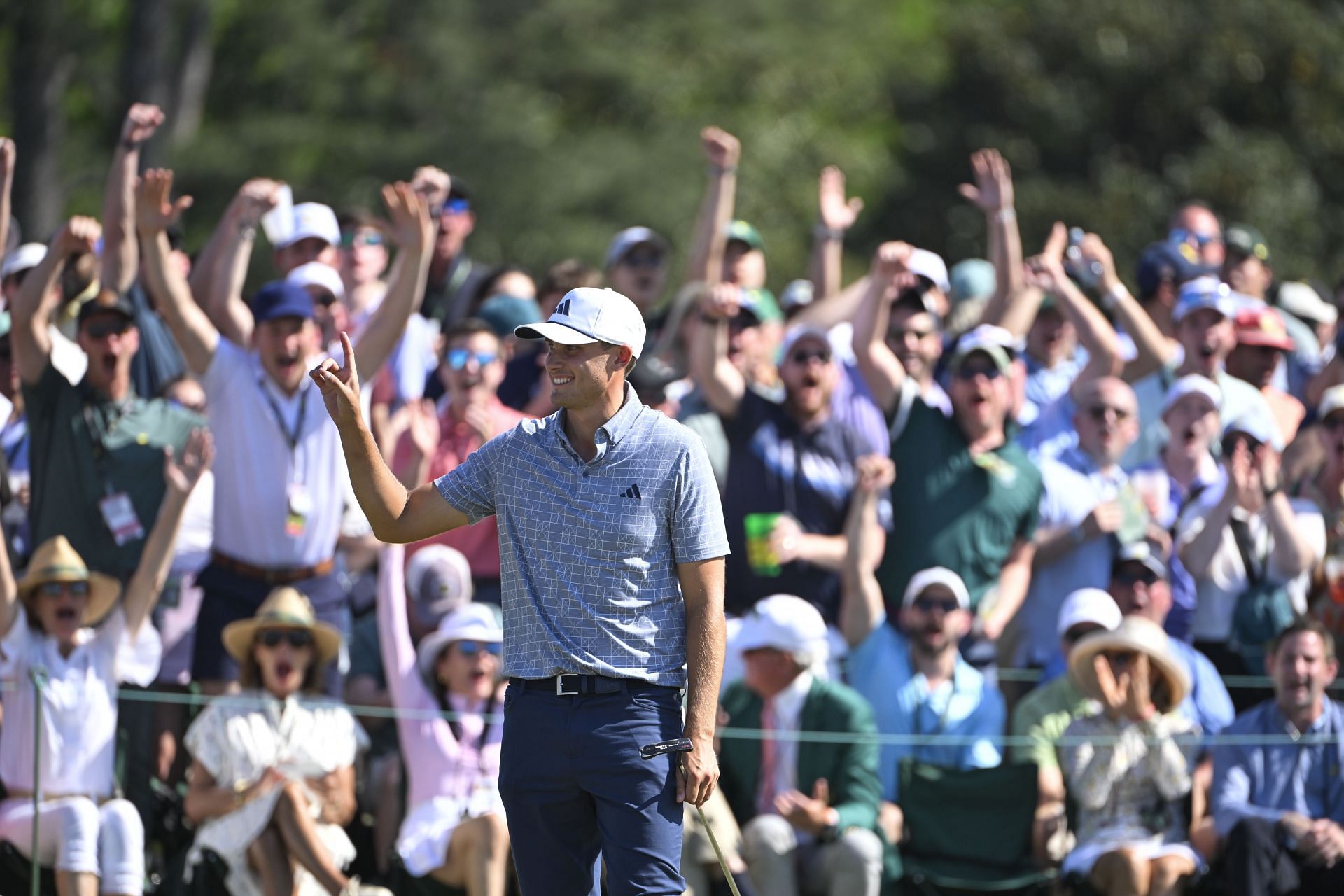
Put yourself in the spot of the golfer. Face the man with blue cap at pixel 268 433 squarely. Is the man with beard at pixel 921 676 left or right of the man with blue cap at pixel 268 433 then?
right

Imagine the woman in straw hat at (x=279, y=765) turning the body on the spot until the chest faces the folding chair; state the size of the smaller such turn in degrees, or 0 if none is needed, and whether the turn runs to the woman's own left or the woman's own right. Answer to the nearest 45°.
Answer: approximately 90° to the woman's own left

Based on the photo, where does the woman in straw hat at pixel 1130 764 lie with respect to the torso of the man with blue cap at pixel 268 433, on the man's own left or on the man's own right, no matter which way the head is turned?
on the man's own left

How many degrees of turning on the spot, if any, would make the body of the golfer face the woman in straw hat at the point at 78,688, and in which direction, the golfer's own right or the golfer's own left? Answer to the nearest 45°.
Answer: approximately 90° to the golfer's own right

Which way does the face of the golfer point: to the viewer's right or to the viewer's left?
to the viewer's left

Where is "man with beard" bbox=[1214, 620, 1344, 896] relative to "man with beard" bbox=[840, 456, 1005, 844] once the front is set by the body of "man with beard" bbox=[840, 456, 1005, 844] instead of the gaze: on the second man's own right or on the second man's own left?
on the second man's own left

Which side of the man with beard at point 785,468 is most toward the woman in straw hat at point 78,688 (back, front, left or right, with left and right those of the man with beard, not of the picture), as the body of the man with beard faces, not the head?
right

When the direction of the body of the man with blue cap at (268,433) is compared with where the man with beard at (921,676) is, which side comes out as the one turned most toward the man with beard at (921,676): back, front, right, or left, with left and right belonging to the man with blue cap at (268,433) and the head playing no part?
left
